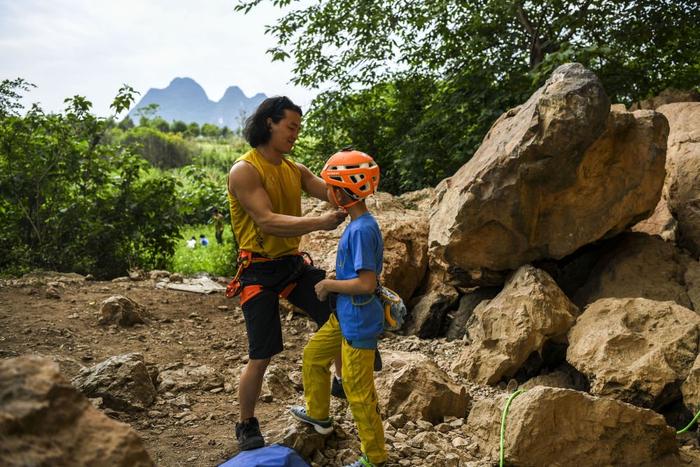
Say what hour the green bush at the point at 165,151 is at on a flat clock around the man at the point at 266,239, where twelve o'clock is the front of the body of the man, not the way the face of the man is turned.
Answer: The green bush is roughly at 7 o'clock from the man.

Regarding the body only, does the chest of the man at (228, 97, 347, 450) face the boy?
yes

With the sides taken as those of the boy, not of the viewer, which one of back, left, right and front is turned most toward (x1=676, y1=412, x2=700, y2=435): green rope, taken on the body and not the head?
back

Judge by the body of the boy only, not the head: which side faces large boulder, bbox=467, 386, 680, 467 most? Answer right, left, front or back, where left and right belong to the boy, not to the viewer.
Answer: back

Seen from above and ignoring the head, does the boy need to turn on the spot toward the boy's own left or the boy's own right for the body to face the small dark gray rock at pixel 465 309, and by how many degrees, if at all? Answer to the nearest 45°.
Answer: approximately 90° to the boy's own right

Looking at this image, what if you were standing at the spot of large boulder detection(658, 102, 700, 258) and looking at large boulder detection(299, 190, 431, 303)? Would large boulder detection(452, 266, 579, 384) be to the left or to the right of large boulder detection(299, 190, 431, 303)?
left

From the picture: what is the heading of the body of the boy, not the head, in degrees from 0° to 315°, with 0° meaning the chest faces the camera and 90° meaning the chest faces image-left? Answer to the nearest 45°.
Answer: approximately 90°

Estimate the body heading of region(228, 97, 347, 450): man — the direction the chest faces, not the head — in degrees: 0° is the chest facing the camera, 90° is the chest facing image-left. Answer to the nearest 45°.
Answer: approximately 315°
